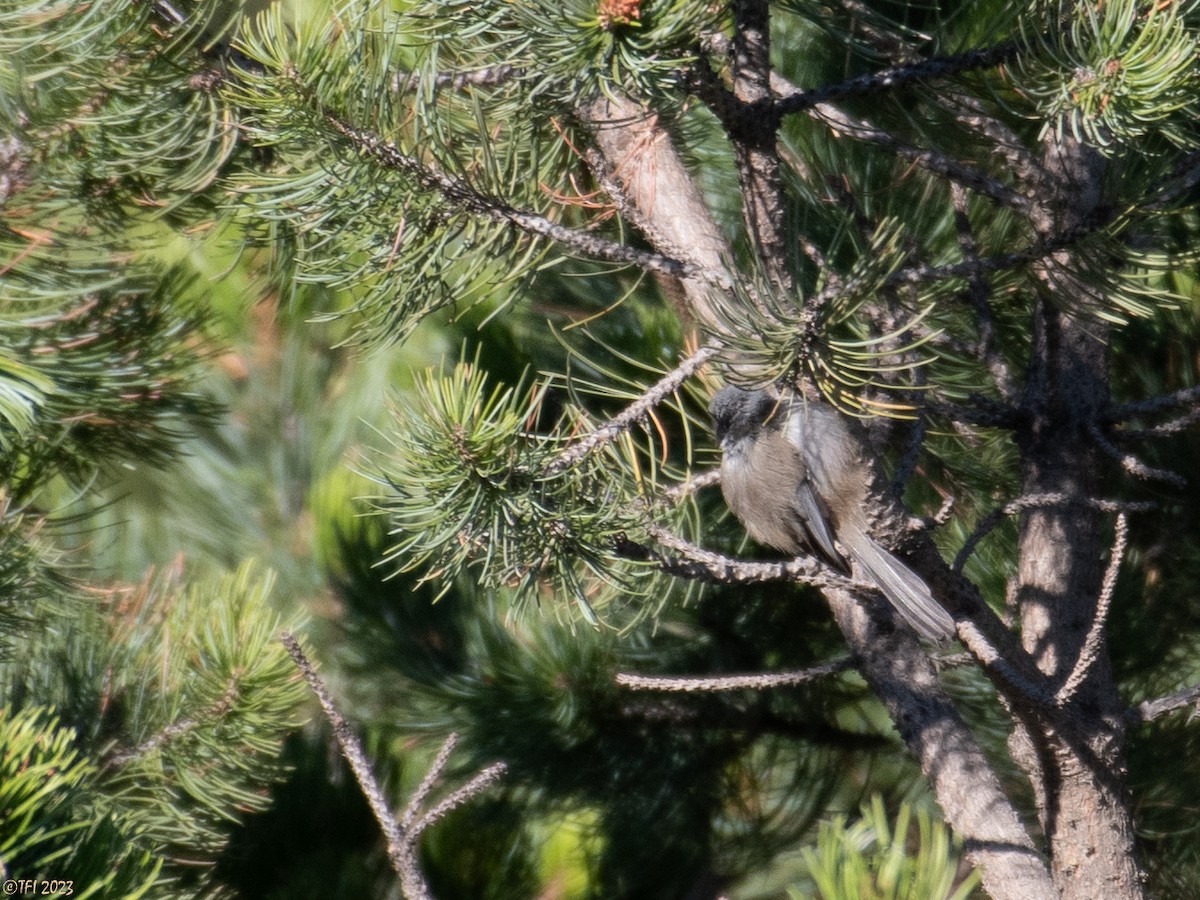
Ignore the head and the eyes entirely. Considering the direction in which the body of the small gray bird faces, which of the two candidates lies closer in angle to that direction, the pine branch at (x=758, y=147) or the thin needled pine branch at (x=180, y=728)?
the thin needled pine branch

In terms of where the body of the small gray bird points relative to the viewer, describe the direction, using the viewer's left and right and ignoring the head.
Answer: facing to the left of the viewer
